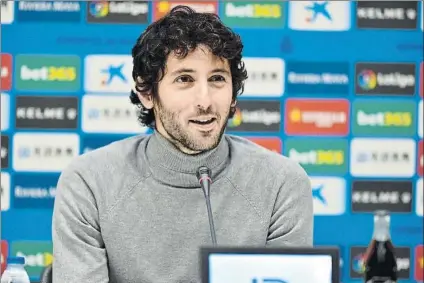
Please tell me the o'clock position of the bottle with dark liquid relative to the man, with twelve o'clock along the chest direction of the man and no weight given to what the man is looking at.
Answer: The bottle with dark liquid is roughly at 10 o'clock from the man.

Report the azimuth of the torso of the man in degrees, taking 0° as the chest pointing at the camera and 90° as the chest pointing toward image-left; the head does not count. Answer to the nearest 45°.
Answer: approximately 0°
